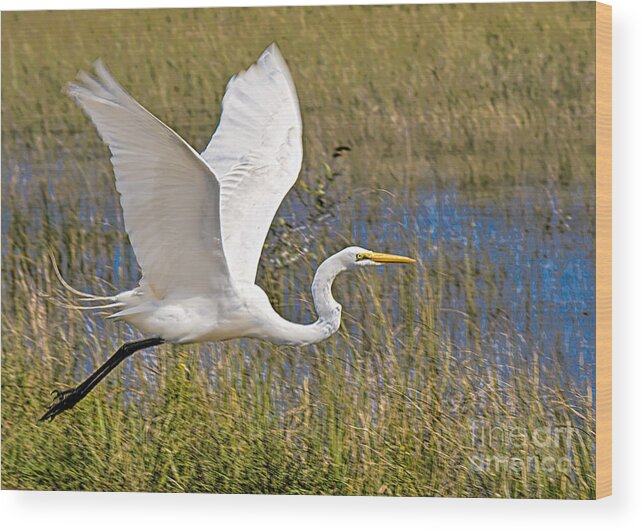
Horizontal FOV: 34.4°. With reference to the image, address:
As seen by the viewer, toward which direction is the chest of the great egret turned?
to the viewer's right
